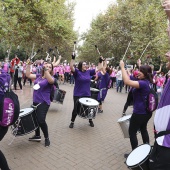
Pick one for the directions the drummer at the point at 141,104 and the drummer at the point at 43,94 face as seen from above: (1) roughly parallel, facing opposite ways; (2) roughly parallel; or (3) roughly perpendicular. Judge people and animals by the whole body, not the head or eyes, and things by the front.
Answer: roughly perpendicular

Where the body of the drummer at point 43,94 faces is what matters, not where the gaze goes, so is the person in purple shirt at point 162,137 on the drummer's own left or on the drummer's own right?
on the drummer's own left

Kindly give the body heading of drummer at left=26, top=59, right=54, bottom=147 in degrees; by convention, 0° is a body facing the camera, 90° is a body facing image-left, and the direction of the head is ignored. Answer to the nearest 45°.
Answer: approximately 45°

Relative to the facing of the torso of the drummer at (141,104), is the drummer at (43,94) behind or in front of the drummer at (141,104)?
in front

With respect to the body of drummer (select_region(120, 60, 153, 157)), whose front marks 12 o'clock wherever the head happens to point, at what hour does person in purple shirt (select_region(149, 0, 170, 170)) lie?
The person in purple shirt is roughly at 9 o'clock from the drummer.

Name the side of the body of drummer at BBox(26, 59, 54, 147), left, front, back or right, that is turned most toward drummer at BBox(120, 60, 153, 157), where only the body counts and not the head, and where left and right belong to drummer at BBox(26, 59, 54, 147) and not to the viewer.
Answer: left

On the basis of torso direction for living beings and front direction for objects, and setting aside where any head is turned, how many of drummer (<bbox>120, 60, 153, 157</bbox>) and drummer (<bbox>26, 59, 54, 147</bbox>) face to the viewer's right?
0

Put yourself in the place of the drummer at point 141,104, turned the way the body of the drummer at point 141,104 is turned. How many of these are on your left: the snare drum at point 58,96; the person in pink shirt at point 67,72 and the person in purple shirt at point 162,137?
1

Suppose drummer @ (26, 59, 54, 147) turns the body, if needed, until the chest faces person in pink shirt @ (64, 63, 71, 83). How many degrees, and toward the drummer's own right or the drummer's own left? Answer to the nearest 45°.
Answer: approximately 135° to the drummer's own right

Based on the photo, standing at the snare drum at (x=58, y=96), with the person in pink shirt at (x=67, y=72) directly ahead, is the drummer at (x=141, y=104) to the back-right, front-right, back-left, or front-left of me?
back-right

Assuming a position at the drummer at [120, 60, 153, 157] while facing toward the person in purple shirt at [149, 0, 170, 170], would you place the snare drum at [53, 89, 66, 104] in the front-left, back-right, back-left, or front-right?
back-right

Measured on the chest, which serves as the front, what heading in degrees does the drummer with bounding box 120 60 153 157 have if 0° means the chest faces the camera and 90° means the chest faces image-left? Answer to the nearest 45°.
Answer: approximately 90°
